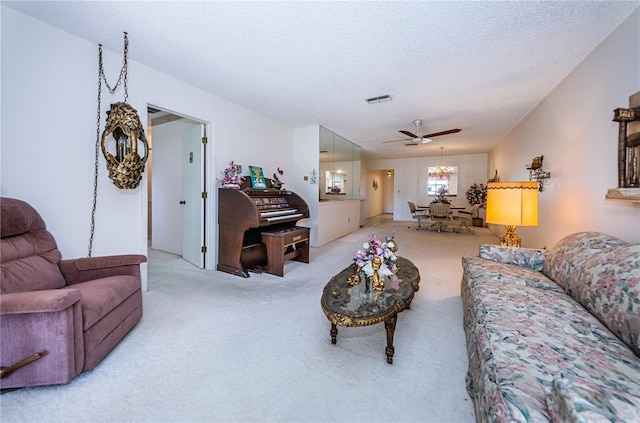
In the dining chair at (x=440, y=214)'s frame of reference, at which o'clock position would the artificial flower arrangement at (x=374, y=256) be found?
The artificial flower arrangement is roughly at 6 o'clock from the dining chair.

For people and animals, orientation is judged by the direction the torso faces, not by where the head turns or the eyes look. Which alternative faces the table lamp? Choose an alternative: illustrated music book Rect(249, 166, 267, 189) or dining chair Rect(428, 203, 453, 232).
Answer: the illustrated music book

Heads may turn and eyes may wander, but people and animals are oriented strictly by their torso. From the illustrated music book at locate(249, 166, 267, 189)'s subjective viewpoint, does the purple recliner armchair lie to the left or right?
on its right

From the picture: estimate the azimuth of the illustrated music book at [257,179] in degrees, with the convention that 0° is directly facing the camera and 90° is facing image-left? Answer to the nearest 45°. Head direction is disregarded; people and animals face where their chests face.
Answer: approximately 315°

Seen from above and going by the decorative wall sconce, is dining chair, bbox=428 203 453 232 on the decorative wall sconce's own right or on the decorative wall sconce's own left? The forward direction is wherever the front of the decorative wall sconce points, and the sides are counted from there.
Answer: on the decorative wall sconce's own right

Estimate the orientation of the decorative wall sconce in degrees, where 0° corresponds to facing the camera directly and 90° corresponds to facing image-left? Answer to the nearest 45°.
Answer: approximately 45°

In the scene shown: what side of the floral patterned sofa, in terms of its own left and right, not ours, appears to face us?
left
